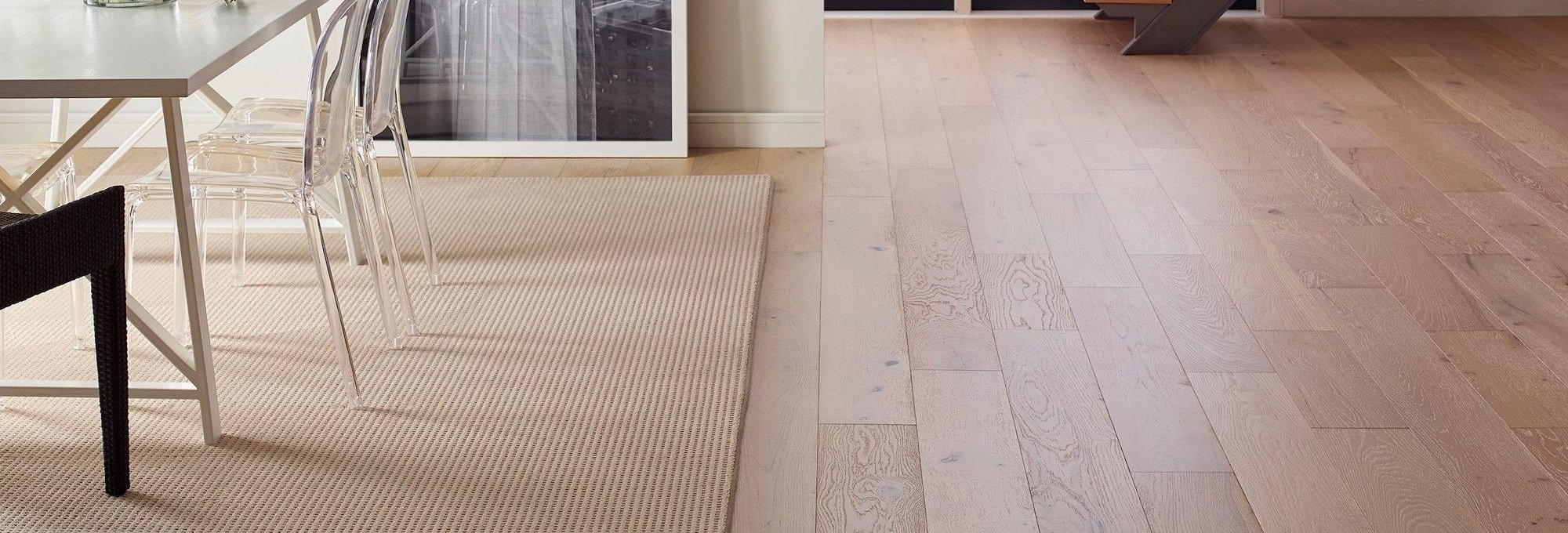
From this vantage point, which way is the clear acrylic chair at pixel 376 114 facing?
to the viewer's left

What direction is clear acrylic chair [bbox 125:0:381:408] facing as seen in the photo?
to the viewer's left
